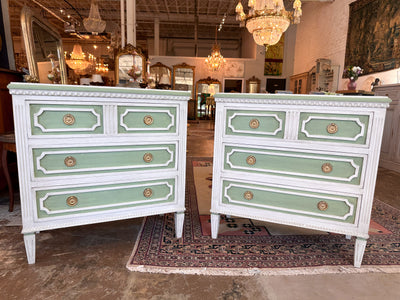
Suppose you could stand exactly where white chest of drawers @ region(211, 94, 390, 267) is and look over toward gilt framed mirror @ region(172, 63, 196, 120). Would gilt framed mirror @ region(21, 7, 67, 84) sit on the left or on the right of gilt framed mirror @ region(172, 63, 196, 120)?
left

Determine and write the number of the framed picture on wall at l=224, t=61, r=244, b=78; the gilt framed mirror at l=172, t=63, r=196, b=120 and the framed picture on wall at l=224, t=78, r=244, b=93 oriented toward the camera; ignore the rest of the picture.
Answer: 3

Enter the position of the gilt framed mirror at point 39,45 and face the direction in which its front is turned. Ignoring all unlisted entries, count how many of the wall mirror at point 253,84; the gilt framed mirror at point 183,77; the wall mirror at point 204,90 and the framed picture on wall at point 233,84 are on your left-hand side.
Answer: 4

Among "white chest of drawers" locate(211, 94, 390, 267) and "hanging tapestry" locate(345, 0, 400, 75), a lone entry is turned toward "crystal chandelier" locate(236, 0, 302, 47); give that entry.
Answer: the hanging tapestry

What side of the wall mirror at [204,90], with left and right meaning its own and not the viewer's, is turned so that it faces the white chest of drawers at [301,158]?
front

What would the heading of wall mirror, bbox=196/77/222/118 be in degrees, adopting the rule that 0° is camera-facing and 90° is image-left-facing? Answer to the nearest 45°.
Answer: approximately 0°

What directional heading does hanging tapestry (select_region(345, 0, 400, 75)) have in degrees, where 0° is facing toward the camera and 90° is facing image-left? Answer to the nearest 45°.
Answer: approximately 45°

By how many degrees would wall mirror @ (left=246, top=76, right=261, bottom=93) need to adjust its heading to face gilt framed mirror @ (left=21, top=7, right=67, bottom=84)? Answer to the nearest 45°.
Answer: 0° — it already faces it

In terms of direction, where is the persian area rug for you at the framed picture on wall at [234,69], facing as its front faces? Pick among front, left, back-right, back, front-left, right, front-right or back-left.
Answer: front

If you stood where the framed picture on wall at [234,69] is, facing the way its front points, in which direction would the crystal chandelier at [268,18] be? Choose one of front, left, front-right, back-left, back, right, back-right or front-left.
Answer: front

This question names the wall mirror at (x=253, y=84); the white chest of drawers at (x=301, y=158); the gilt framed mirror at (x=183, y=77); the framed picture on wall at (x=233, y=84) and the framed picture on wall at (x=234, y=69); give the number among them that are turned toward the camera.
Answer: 5

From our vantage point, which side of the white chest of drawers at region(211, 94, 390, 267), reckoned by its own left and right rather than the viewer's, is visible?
front

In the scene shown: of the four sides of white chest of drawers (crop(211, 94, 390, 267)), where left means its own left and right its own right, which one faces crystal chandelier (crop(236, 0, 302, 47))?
back

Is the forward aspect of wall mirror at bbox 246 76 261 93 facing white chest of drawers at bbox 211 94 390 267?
yes

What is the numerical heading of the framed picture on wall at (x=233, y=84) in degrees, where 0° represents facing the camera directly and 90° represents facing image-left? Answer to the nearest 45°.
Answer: approximately 0°

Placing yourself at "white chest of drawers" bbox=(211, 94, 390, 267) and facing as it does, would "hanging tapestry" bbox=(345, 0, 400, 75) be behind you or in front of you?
behind

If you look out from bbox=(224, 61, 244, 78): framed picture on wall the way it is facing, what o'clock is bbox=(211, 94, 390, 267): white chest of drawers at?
The white chest of drawers is roughly at 12 o'clock from the framed picture on wall.

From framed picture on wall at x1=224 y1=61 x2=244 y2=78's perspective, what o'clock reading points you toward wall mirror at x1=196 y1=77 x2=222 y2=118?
The wall mirror is roughly at 3 o'clock from the framed picture on wall.

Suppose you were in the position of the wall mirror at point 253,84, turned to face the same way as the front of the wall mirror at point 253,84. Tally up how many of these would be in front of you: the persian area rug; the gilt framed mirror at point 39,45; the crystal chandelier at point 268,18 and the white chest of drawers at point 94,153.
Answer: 4
